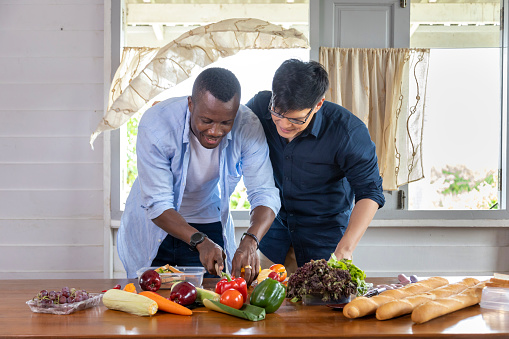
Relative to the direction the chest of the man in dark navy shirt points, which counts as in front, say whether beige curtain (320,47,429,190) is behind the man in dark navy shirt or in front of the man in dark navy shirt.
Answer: behind

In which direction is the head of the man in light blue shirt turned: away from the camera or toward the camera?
toward the camera

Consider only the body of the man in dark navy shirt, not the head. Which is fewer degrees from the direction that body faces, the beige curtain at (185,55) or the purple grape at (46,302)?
the purple grape

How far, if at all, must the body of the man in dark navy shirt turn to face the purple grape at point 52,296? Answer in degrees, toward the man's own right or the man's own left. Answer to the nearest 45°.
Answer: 0° — they already face it

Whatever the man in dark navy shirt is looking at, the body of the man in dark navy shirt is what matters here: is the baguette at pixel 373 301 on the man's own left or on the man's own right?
on the man's own left

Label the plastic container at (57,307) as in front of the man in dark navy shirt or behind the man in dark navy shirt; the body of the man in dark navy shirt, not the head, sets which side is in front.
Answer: in front

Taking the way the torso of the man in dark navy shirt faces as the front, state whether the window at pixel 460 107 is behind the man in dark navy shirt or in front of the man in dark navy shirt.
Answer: behind

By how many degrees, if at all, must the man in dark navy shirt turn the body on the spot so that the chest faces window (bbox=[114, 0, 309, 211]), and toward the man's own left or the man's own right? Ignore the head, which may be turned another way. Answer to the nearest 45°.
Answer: approximately 90° to the man's own right

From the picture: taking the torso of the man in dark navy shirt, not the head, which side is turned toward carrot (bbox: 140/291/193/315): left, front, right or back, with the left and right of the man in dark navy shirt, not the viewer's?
front

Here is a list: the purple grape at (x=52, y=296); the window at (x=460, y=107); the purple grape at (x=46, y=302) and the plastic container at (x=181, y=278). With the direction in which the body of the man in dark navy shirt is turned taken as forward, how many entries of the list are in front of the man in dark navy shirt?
3

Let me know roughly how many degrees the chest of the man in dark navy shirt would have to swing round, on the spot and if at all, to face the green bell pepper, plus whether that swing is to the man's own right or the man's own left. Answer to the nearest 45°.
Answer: approximately 45° to the man's own left

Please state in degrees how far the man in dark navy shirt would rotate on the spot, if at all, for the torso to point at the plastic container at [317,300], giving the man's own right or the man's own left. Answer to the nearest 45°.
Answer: approximately 45° to the man's own left

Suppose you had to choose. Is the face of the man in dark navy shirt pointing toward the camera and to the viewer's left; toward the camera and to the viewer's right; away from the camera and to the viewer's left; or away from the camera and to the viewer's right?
toward the camera and to the viewer's left

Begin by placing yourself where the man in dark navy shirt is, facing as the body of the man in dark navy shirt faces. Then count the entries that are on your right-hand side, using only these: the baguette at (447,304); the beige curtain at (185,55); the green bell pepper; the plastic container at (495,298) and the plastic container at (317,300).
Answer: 1

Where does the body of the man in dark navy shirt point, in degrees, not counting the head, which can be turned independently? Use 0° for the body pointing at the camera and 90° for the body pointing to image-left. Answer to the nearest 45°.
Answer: approximately 45°

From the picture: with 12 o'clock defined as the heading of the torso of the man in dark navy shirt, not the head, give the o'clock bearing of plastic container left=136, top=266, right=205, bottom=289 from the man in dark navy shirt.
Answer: The plastic container is roughly at 12 o'clock from the man in dark navy shirt.

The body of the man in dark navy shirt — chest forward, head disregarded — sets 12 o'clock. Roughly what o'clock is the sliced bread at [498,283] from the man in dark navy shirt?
The sliced bread is roughly at 9 o'clock from the man in dark navy shirt.

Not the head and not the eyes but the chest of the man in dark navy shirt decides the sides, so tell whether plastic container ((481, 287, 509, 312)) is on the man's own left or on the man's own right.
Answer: on the man's own left
